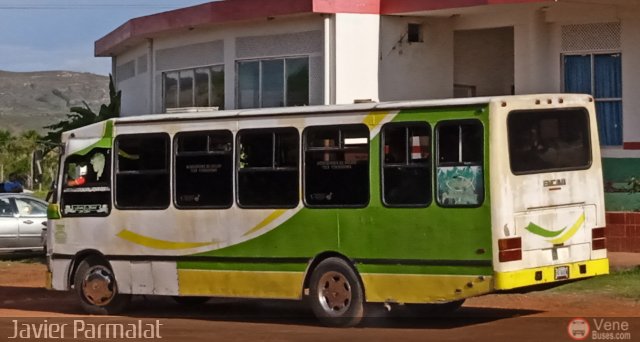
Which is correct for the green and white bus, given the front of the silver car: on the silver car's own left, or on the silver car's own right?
on the silver car's own right

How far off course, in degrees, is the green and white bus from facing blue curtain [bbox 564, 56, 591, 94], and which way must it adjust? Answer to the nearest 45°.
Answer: approximately 90° to its right

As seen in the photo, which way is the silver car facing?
to the viewer's right

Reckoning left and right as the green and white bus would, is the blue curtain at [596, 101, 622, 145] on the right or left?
on its right

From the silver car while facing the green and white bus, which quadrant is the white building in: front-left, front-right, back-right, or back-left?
front-left

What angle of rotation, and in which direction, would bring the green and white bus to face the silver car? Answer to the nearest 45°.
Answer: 0° — it already faces it

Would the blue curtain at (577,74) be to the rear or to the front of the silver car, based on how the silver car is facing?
to the front

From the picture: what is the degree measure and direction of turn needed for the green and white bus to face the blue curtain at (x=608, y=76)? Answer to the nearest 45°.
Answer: approximately 90° to its right

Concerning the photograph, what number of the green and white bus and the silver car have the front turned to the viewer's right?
1

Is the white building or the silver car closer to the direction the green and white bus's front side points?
the silver car
